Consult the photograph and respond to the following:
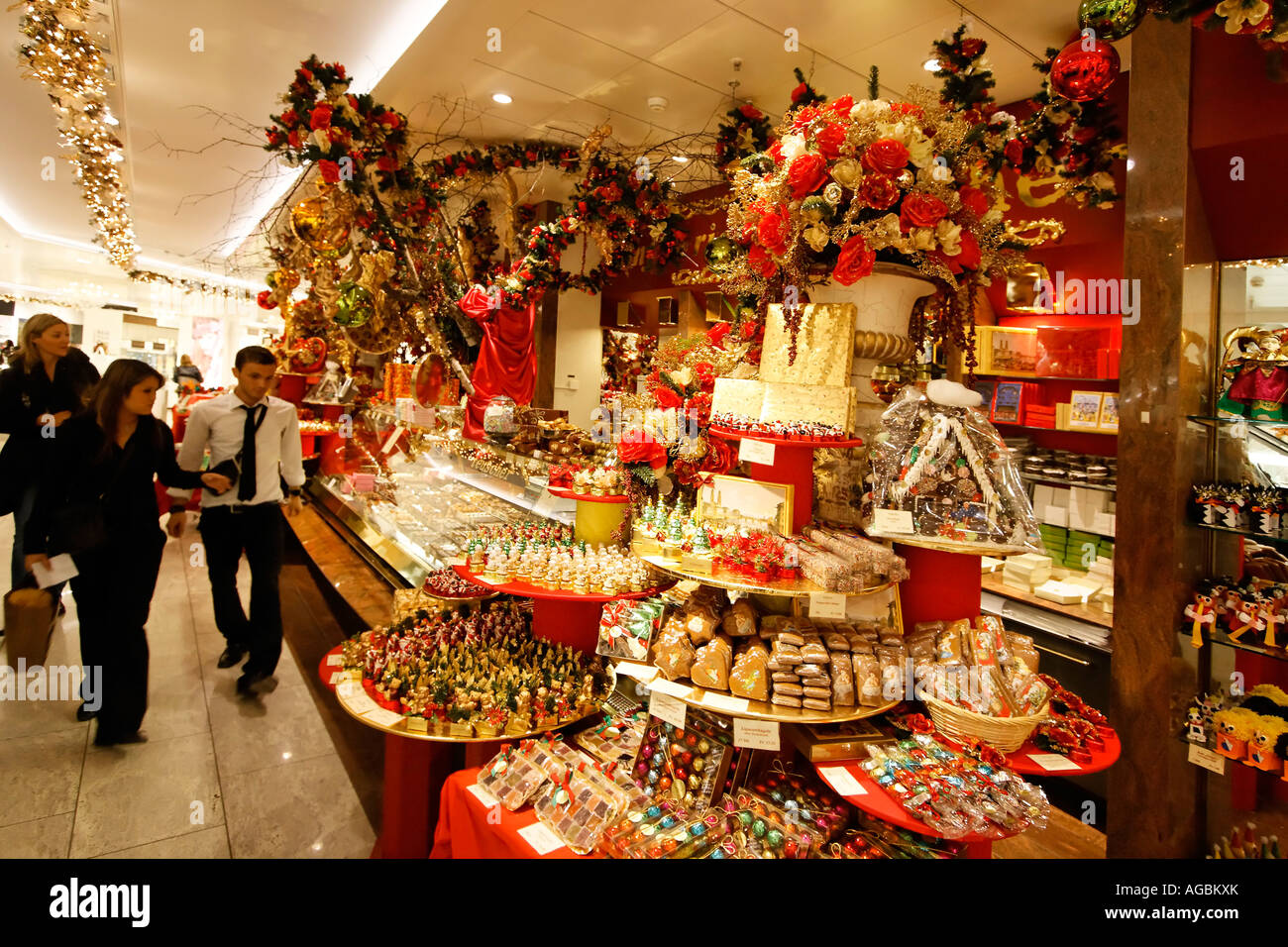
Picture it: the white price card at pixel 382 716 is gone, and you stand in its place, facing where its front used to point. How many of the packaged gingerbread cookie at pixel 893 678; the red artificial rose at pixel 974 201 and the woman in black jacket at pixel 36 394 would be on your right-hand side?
1

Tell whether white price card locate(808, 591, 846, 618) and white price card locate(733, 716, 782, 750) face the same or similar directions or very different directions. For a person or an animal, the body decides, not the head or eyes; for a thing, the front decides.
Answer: same or similar directions

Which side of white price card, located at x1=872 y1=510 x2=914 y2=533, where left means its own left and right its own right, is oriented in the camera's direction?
front

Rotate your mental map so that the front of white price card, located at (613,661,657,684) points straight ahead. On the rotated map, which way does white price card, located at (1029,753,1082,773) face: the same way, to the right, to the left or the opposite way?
the same way

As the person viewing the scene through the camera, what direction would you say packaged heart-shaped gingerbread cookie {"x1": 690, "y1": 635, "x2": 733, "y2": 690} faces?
facing the viewer

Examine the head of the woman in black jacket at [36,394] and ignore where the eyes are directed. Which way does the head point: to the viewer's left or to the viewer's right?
to the viewer's right

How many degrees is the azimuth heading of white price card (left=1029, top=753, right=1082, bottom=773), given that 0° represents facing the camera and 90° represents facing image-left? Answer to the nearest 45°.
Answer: approximately 0°

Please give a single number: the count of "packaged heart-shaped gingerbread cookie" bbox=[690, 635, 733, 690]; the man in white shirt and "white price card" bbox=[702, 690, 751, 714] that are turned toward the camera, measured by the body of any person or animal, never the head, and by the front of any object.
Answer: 3

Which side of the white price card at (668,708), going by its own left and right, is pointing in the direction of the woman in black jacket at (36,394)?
right

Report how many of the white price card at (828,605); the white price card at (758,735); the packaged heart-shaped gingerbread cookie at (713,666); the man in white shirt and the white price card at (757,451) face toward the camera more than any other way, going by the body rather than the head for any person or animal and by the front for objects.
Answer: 5
